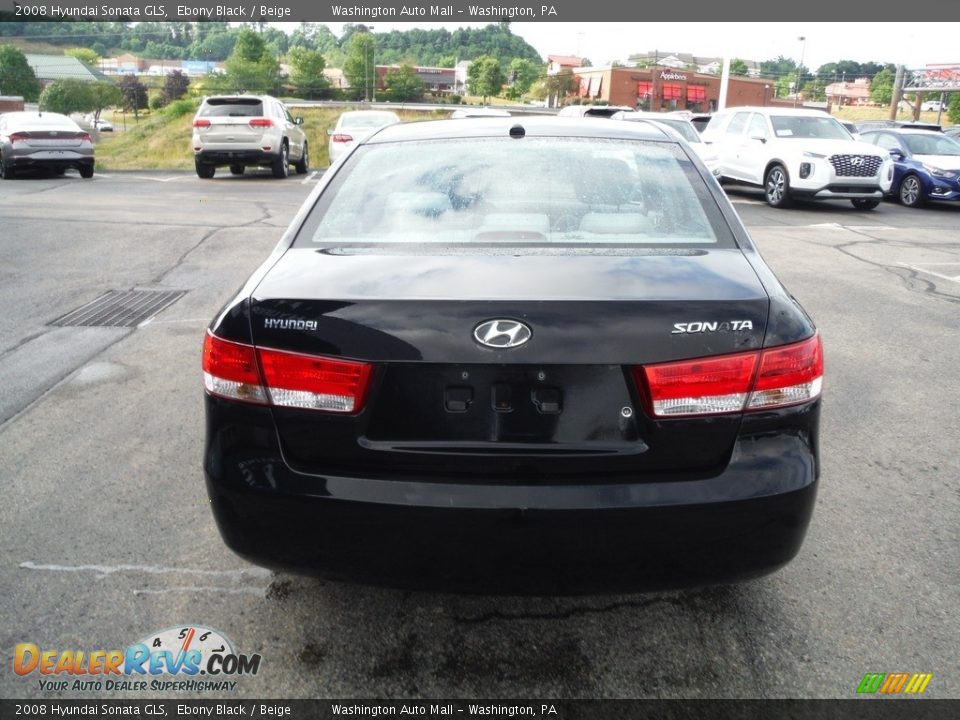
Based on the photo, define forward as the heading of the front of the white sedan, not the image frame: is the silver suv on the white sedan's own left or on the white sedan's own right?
on the white sedan's own left

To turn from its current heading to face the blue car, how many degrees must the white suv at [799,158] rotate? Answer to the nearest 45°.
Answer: approximately 90° to its left

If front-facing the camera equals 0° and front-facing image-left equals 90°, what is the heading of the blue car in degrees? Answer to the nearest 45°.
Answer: approximately 315°

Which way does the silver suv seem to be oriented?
away from the camera

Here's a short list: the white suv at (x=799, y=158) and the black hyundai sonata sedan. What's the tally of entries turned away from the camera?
1

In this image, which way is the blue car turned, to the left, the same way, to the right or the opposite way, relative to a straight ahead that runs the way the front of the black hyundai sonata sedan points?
the opposite way

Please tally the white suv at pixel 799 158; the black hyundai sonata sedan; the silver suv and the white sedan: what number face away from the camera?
3

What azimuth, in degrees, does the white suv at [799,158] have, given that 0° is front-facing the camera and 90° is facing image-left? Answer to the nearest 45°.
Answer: approximately 315°

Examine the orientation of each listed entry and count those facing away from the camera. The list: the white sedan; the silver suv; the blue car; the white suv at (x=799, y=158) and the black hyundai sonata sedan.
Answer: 3

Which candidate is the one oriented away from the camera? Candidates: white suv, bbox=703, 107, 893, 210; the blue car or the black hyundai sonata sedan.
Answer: the black hyundai sonata sedan

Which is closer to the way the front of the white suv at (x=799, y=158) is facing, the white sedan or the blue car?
the blue car

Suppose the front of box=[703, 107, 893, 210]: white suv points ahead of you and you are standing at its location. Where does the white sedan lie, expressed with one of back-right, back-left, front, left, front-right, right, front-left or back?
back-right

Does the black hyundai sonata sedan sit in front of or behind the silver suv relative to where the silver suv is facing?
behind

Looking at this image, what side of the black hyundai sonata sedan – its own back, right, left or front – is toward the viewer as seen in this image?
back

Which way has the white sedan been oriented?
away from the camera

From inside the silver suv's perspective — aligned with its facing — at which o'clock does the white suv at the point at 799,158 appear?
The white suv is roughly at 4 o'clock from the silver suv.
